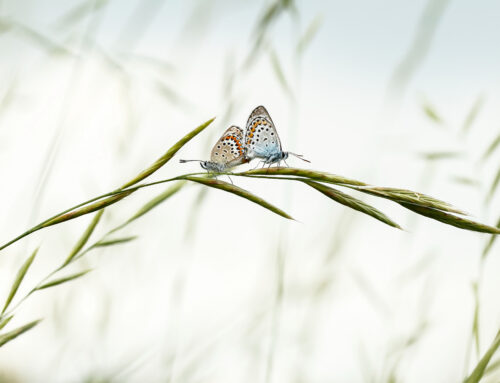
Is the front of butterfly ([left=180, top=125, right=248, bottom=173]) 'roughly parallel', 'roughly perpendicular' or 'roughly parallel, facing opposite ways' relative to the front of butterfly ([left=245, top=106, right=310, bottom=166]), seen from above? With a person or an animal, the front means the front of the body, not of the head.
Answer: roughly parallel, facing opposite ways

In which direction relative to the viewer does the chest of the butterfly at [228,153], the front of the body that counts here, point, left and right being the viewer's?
facing to the left of the viewer

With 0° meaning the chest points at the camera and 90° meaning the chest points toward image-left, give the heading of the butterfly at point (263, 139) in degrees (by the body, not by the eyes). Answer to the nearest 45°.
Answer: approximately 270°

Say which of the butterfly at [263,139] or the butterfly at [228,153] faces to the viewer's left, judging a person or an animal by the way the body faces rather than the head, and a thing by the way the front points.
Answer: the butterfly at [228,153]

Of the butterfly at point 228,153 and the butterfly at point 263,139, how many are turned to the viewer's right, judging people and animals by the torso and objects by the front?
1
